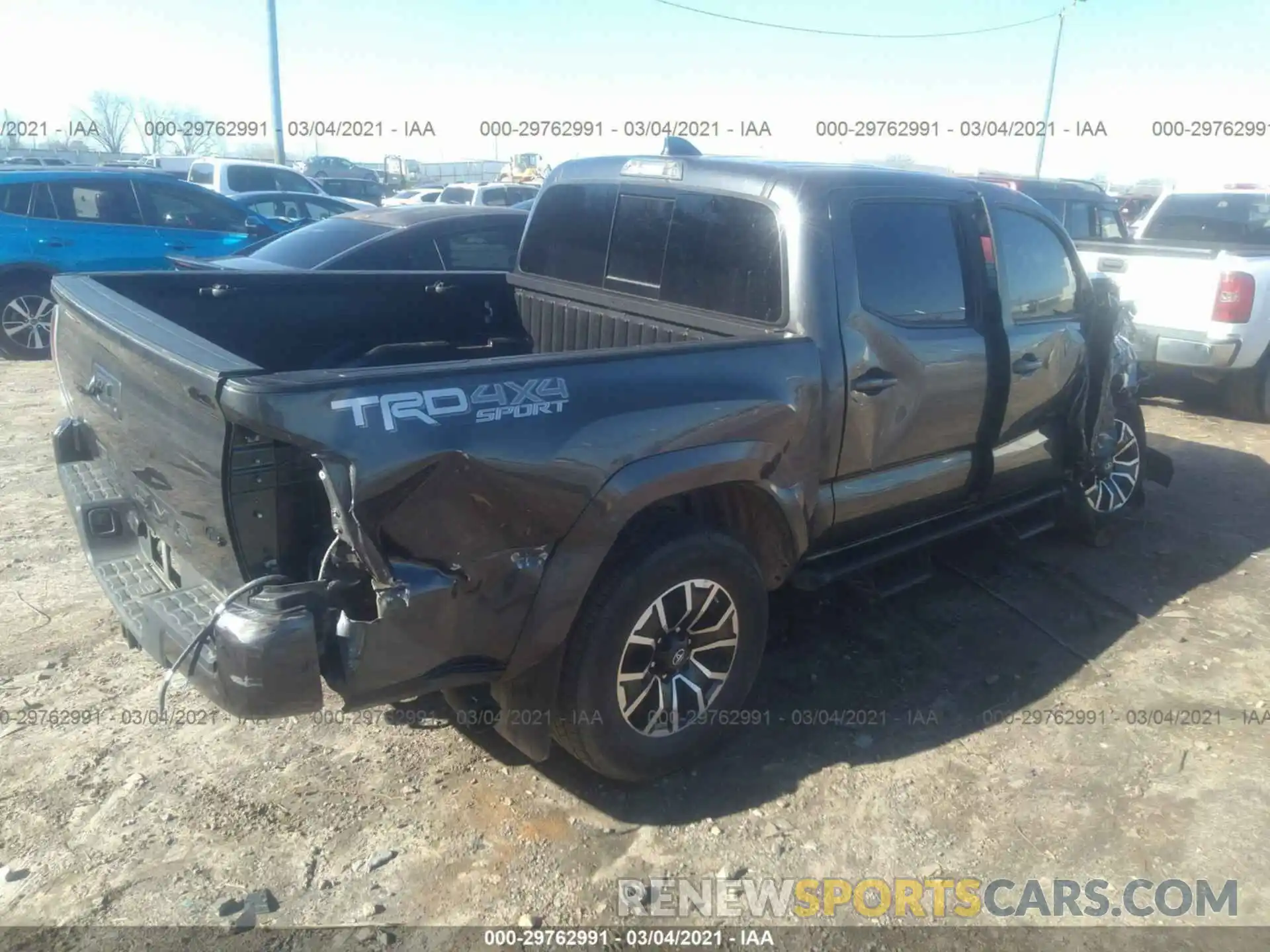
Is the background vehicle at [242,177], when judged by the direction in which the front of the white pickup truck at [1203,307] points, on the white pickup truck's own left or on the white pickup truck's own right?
on the white pickup truck's own left

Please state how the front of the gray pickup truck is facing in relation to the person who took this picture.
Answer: facing away from the viewer and to the right of the viewer

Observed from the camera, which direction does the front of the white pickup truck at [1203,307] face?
facing away from the viewer and to the right of the viewer

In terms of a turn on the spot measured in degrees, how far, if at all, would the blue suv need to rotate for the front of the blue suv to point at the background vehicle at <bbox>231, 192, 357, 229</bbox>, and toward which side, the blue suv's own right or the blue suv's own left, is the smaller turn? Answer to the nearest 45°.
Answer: approximately 45° to the blue suv's own left

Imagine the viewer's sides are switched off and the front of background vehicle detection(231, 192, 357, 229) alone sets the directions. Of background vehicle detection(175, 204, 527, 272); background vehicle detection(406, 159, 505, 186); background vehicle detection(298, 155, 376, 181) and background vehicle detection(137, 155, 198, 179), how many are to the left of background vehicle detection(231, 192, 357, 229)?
3

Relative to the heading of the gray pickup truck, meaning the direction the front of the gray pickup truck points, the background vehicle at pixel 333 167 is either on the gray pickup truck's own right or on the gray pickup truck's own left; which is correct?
on the gray pickup truck's own left

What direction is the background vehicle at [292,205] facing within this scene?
to the viewer's right

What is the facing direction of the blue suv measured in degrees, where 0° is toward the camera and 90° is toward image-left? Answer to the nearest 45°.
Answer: approximately 270°

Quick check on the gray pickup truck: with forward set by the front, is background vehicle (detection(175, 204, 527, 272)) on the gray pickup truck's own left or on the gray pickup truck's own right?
on the gray pickup truck's own left

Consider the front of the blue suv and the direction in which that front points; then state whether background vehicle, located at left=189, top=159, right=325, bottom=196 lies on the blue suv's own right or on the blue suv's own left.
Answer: on the blue suv's own left

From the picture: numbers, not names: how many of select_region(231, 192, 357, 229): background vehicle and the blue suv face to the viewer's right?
2
